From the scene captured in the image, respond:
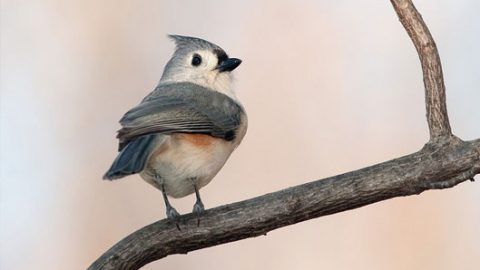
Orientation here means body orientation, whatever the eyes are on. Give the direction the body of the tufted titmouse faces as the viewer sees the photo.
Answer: to the viewer's right
